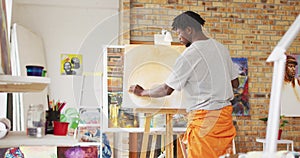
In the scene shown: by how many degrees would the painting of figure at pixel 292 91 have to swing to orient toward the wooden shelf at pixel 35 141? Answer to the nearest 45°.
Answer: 0° — it already faces it

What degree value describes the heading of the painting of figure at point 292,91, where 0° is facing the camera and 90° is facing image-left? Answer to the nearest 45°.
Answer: approximately 0°

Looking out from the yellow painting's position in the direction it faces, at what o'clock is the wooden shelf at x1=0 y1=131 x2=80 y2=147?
The wooden shelf is roughly at 12 o'clock from the yellow painting.

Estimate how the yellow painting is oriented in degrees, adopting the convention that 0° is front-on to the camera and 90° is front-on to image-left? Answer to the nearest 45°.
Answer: approximately 0°

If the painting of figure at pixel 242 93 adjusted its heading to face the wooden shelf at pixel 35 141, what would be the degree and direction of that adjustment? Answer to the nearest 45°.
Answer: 0° — it already faces it

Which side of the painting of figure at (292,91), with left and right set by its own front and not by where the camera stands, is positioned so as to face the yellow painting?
right

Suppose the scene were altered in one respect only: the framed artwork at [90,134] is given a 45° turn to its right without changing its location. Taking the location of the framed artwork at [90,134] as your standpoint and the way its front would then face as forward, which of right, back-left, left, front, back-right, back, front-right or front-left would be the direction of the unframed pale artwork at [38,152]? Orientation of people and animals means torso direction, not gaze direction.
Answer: front-right
